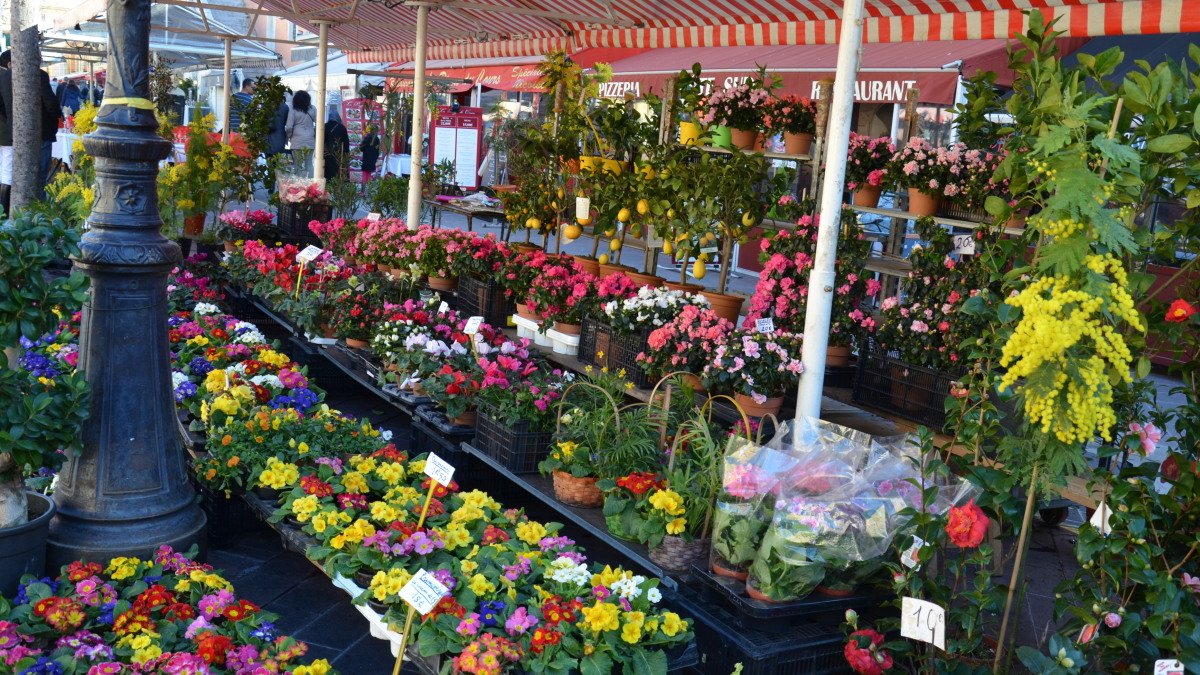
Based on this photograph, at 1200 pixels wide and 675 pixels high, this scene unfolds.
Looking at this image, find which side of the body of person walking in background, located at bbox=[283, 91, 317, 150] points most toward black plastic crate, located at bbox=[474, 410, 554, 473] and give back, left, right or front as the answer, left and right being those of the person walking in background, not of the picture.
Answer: back

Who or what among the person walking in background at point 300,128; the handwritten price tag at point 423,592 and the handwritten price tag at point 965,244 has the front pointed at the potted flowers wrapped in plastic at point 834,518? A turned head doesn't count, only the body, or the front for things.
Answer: the handwritten price tag at point 965,244

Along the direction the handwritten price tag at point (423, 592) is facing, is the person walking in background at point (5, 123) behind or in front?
behind

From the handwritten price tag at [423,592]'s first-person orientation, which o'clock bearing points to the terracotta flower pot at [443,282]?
The terracotta flower pot is roughly at 6 o'clock from the handwritten price tag.

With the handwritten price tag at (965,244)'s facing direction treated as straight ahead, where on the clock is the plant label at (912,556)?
The plant label is roughly at 12 o'clock from the handwritten price tag.

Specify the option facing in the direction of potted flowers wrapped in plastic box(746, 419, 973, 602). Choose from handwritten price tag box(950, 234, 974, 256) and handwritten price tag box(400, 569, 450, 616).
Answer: handwritten price tag box(950, 234, 974, 256)

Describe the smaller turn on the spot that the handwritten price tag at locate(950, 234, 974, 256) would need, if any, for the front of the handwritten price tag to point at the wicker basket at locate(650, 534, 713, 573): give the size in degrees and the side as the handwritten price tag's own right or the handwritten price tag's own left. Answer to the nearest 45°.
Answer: approximately 45° to the handwritten price tag's own right

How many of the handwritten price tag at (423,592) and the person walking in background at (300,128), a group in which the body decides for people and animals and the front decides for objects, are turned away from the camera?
1

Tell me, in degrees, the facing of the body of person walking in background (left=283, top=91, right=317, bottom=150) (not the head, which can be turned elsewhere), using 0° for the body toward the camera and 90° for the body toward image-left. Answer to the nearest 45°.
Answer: approximately 180°

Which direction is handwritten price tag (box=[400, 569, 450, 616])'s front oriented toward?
toward the camera

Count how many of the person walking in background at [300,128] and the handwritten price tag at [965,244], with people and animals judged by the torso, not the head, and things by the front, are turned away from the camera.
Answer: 1

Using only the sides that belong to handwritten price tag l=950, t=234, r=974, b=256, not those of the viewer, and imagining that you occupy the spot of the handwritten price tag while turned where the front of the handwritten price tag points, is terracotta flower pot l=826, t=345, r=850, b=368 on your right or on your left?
on your right

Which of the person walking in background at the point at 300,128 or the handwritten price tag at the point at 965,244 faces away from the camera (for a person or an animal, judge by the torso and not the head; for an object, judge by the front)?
the person walking in background

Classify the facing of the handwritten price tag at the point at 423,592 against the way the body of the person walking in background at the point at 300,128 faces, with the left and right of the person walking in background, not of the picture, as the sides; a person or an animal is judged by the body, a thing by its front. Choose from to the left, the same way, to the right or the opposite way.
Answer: the opposite way

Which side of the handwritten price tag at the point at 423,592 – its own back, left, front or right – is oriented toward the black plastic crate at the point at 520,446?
back

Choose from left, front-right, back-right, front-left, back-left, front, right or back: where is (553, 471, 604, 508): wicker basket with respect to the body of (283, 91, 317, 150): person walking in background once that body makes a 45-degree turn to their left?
back-left

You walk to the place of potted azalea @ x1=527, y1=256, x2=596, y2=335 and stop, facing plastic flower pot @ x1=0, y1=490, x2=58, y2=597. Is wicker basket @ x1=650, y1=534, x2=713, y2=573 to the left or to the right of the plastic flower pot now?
left

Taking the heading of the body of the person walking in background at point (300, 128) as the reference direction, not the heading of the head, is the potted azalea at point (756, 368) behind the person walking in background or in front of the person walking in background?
behind
